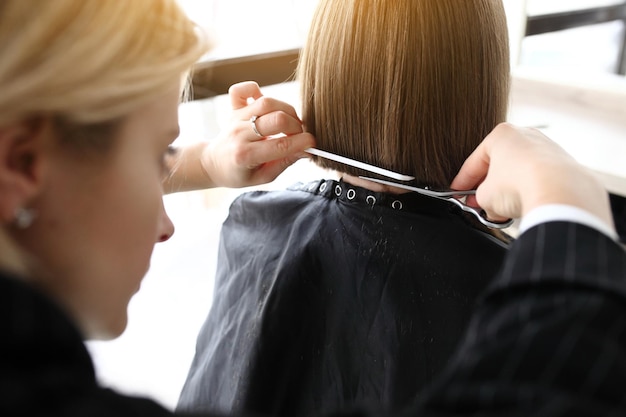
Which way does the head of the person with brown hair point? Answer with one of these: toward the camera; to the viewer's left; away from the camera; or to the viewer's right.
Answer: away from the camera

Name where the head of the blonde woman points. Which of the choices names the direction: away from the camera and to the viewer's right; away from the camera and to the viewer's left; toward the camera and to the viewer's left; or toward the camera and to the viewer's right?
away from the camera and to the viewer's right

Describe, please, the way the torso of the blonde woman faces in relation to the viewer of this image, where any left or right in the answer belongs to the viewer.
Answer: facing away from the viewer and to the right of the viewer
